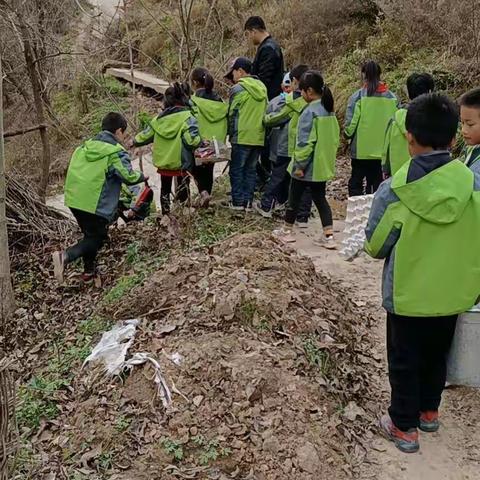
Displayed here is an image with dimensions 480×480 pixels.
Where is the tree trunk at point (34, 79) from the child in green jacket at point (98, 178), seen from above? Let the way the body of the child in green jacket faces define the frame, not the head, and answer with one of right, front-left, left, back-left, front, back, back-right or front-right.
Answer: front-left

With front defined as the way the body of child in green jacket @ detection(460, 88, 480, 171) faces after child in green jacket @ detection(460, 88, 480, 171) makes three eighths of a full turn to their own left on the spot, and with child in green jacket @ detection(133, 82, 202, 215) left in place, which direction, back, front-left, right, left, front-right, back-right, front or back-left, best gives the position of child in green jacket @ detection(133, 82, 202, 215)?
back-left

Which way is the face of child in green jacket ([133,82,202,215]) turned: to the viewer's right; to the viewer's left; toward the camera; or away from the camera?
away from the camera

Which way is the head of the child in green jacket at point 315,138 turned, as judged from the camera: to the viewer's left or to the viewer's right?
to the viewer's left

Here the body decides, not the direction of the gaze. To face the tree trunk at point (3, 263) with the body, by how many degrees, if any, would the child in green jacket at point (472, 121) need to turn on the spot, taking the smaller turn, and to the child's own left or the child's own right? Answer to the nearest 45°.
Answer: approximately 45° to the child's own right

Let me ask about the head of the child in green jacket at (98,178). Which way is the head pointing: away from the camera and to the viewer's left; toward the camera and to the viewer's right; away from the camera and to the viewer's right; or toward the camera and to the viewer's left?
away from the camera and to the viewer's right

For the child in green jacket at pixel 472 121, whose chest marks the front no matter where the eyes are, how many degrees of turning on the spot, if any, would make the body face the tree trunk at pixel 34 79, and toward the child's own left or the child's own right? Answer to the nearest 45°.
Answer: approximately 90° to the child's own right

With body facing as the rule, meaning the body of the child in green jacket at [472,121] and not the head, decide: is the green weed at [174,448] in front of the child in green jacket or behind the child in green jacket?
in front

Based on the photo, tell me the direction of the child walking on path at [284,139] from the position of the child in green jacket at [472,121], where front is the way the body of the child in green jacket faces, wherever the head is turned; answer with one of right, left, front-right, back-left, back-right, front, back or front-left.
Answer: right
